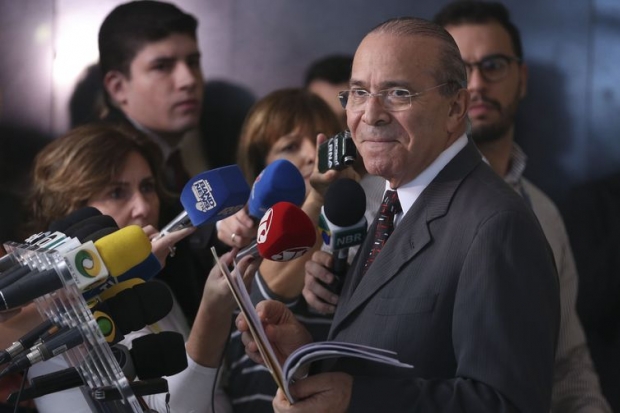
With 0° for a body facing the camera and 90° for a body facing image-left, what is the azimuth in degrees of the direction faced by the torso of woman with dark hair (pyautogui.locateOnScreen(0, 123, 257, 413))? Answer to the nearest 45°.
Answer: approximately 315°

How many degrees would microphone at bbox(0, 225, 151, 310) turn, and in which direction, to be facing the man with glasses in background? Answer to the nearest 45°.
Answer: approximately 45° to its left

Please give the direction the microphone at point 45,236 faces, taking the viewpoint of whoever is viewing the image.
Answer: facing to the right of the viewer

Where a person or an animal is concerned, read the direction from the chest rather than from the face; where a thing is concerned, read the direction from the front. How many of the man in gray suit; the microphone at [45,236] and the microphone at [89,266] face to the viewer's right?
2

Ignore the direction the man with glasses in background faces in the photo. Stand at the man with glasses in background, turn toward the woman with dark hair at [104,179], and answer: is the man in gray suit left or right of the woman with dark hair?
left

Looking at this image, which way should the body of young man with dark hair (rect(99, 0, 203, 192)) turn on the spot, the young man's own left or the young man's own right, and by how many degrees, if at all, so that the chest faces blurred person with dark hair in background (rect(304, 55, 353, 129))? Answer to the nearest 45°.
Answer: approximately 45° to the young man's own left

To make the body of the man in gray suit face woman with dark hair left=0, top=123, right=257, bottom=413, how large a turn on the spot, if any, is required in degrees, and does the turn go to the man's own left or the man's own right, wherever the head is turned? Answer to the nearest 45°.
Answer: approximately 90° to the man's own right

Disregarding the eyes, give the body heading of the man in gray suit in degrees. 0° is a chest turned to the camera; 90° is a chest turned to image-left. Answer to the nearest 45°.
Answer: approximately 45°

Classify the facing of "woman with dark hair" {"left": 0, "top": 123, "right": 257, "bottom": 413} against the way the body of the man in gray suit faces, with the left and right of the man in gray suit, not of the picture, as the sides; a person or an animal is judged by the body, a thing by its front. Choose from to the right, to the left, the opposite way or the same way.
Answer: to the left

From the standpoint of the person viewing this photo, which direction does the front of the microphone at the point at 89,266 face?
facing to the right of the viewer

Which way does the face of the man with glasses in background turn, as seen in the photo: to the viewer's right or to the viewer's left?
to the viewer's left

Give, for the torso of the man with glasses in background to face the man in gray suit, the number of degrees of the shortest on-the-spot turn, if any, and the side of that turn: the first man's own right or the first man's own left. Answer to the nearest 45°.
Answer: approximately 45° to the first man's own left
